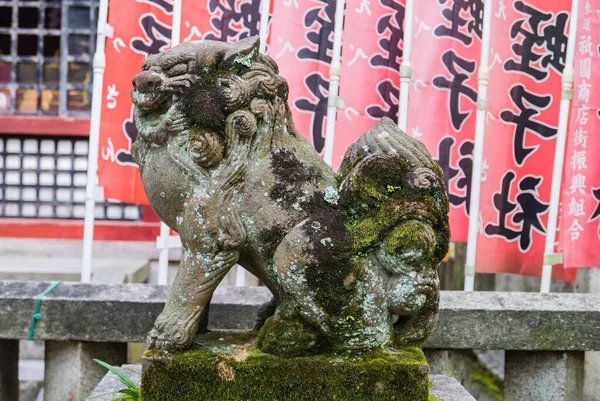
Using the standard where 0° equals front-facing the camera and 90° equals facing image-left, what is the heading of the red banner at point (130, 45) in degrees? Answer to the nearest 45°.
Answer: approximately 0°

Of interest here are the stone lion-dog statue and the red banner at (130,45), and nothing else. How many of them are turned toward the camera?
1

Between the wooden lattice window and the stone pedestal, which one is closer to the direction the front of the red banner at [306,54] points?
the stone pedestal

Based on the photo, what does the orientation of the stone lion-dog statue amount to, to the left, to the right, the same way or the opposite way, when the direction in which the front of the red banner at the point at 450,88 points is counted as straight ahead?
to the right

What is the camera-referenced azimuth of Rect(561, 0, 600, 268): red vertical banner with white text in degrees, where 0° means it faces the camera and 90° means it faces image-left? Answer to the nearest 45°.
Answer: approximately 0°

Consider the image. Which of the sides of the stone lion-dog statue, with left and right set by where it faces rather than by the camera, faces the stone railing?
right

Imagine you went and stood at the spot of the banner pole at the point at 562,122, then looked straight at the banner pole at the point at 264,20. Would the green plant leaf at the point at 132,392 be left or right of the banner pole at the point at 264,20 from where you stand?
left

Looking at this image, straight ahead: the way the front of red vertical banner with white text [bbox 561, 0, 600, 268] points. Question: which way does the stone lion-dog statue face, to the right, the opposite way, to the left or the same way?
to the right

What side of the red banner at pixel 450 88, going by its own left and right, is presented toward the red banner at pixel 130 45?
right

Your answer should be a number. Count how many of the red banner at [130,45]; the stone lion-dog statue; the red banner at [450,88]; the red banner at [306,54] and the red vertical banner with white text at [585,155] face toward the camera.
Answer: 4

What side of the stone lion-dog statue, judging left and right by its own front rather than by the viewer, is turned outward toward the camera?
left

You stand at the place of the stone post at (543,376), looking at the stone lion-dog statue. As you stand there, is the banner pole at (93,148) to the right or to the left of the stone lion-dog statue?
right
